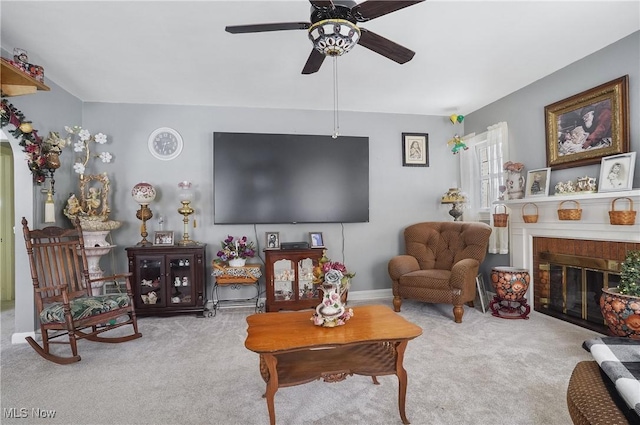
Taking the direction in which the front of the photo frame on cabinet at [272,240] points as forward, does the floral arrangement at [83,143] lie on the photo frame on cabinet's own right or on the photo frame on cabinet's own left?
on the photo frame on cabinet's own right

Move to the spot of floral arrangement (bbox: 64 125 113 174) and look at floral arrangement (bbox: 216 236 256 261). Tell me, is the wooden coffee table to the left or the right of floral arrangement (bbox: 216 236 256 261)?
right

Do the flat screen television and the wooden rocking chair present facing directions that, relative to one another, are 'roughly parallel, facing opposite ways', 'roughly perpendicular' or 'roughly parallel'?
roughly perpendicular

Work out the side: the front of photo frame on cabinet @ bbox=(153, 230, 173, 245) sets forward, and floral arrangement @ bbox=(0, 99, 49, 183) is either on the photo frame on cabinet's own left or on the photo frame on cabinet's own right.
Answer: on the photo frame on cabinet's own right

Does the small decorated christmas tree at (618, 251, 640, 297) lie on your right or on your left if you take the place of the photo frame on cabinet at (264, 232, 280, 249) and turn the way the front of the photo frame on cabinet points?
on your left

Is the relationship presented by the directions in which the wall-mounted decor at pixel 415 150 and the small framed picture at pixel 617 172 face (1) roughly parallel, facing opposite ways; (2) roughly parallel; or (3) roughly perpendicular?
roughly perpendicular

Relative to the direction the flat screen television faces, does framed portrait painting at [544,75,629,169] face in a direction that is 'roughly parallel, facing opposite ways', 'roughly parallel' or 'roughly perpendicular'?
roughly perpendicular

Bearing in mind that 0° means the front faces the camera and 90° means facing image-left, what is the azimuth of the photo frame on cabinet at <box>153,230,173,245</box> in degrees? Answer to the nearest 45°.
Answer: approximately 0°

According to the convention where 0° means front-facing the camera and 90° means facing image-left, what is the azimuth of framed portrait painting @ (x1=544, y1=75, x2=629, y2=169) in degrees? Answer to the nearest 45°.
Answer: approximately 45°

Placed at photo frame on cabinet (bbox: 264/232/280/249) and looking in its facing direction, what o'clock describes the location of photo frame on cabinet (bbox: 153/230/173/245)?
photo frame on cabinet (bbox: 153/230/173/245) is roughly at 3 o'clock from photo frame on cabinet (bbox: 264/232/280/249).

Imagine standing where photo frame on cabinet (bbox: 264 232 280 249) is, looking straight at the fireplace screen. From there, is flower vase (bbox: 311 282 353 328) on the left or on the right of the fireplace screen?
right
